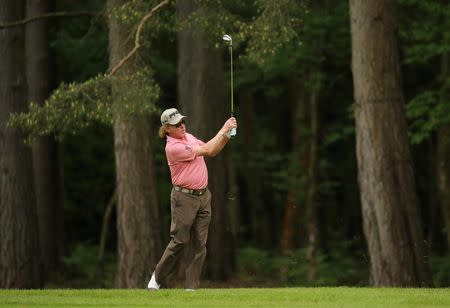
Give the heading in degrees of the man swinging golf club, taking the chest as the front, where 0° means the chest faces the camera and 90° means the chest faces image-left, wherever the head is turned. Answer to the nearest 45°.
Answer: approximately 315°
